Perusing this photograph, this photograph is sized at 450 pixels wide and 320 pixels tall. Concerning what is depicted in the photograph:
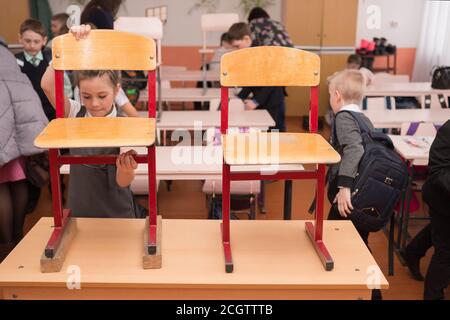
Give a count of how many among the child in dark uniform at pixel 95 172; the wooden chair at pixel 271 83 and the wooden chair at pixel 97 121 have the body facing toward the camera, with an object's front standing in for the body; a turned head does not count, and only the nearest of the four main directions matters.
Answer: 3

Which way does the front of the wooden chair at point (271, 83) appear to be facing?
toward the camera

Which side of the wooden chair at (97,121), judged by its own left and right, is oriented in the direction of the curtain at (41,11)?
back

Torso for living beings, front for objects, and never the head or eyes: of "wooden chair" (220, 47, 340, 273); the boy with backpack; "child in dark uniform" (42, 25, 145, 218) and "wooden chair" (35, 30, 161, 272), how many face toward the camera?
3

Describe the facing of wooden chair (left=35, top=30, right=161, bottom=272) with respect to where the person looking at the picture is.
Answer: facing the viewer

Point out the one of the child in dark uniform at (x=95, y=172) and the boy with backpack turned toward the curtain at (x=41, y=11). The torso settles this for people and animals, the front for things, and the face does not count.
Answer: the boy with backpack

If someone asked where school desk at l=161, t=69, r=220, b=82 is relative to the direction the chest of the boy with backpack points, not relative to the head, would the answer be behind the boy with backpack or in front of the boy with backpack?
in front

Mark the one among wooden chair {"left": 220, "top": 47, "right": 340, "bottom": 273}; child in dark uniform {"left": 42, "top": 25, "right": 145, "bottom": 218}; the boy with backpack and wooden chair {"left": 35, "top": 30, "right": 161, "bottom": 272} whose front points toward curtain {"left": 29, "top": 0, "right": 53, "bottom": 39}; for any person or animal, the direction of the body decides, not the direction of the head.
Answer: the boy with backpack

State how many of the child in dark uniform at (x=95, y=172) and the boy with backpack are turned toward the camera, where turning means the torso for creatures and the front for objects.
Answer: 1

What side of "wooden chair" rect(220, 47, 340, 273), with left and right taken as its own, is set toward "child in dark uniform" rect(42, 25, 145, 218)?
right

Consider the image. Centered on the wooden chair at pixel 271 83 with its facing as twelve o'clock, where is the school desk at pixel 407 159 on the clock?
The school desk is roughly at 7 o'clock from the wooden chair.

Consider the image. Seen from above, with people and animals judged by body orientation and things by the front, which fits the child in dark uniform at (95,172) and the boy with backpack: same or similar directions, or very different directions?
very different directions

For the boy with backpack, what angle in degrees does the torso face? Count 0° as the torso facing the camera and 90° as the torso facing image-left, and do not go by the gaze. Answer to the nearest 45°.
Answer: approximately 135°

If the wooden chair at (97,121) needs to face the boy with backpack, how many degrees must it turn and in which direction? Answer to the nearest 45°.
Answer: approximately 90° to its left

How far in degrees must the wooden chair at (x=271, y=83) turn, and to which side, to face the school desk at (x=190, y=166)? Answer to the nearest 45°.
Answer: approximately 135° to its right
